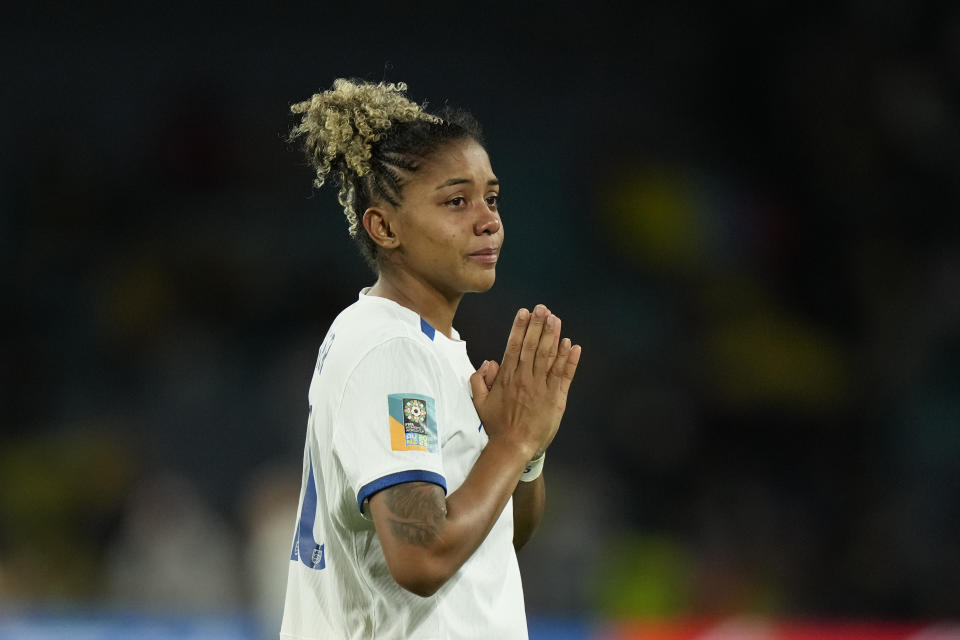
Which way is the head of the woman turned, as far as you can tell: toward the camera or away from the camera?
toward the camera

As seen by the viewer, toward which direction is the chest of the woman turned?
to the viewer's right
